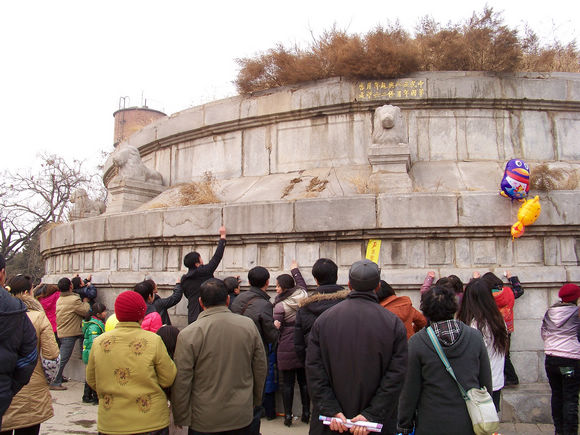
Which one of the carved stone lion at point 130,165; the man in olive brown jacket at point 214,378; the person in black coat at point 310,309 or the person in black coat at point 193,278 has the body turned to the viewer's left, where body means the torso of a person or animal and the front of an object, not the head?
the carved stone lion

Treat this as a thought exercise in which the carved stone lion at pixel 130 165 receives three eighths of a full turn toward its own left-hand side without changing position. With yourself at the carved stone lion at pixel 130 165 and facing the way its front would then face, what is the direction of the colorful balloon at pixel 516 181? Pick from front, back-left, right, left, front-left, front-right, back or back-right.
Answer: front

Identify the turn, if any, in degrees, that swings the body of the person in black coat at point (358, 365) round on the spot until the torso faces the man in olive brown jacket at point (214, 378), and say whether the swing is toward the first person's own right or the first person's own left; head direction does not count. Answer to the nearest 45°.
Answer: approximately 90° to the first person's own left

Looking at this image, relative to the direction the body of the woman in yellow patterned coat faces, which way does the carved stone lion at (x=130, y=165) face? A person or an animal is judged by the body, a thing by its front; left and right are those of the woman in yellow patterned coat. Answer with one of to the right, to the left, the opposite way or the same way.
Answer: to the left

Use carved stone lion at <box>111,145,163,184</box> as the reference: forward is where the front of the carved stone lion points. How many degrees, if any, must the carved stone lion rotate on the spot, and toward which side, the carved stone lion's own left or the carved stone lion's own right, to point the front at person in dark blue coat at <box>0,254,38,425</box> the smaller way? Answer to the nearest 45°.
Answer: approximately 90° to the carved stone lion's own left

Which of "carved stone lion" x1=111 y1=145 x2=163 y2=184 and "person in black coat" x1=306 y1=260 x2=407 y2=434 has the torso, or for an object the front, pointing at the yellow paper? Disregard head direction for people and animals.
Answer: the person in black coat

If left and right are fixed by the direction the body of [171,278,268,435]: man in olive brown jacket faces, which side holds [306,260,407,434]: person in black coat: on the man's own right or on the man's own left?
on the man's own right

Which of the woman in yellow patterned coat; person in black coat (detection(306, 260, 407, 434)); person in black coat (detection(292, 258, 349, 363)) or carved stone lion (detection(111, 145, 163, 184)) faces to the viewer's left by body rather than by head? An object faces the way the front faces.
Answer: the carved stone lion

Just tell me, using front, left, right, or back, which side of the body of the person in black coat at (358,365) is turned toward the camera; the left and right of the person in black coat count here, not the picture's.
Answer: back

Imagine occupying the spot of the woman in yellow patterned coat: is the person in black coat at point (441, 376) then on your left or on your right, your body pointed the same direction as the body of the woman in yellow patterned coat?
on your right

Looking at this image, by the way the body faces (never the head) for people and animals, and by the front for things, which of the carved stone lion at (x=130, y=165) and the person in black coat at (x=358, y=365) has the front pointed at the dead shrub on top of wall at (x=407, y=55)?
the person in black coat

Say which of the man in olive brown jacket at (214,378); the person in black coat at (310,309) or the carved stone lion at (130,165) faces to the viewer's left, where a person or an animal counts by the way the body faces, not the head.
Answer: the carved stone lion

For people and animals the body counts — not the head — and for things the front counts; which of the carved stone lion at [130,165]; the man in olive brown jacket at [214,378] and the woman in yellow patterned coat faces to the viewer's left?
the carved stone lion

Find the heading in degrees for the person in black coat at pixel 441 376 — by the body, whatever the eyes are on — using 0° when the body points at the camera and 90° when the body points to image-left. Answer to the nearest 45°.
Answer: approximately 180°
